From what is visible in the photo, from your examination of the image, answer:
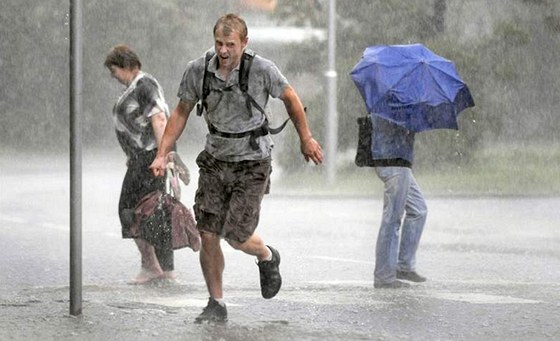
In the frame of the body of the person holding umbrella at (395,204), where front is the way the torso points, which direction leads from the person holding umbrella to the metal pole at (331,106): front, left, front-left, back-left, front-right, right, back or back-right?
left

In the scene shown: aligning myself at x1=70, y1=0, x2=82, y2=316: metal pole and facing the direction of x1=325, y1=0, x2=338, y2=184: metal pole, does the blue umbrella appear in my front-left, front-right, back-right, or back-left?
front-right
